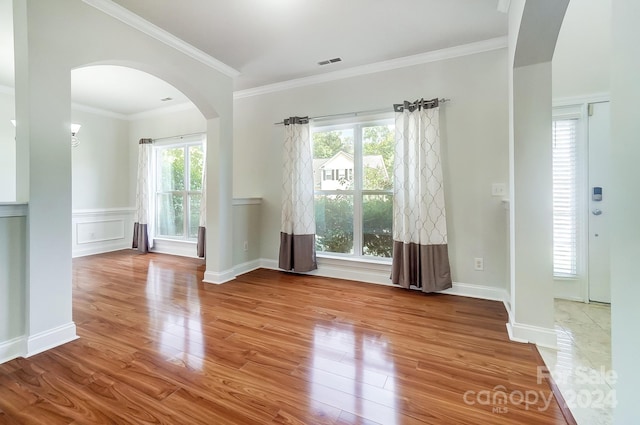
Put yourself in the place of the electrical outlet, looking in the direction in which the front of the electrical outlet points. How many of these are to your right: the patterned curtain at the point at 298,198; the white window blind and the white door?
1

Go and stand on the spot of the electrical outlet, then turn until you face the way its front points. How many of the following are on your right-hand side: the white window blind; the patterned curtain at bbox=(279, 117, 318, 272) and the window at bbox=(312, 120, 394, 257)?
2

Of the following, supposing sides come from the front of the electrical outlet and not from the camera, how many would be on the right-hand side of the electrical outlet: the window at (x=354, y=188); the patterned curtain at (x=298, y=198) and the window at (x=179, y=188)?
3

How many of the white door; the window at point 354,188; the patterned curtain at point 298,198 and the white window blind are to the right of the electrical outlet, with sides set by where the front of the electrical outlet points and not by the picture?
2

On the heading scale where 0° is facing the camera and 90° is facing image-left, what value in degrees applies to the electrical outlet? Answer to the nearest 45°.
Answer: approximately 0°

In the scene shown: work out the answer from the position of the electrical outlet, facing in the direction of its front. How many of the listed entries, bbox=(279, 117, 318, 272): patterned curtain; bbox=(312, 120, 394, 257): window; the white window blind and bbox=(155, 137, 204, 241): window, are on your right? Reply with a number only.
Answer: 3

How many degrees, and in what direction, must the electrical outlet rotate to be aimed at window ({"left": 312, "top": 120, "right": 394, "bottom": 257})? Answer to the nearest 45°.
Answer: approximately 90° to its right

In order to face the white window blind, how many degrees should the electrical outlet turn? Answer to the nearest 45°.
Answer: approximately 135° to its left

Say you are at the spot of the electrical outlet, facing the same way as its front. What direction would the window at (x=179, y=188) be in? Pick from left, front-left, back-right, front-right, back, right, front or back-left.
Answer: right

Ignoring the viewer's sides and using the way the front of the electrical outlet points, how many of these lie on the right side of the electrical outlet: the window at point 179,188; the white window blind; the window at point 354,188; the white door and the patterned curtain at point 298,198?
3
